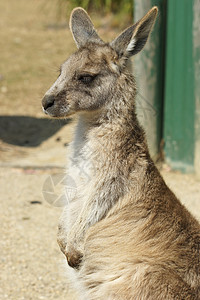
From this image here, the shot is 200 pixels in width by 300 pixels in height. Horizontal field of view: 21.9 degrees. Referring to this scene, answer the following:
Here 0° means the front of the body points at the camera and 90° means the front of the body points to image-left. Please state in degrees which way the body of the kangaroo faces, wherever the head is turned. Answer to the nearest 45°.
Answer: approximately 90°
